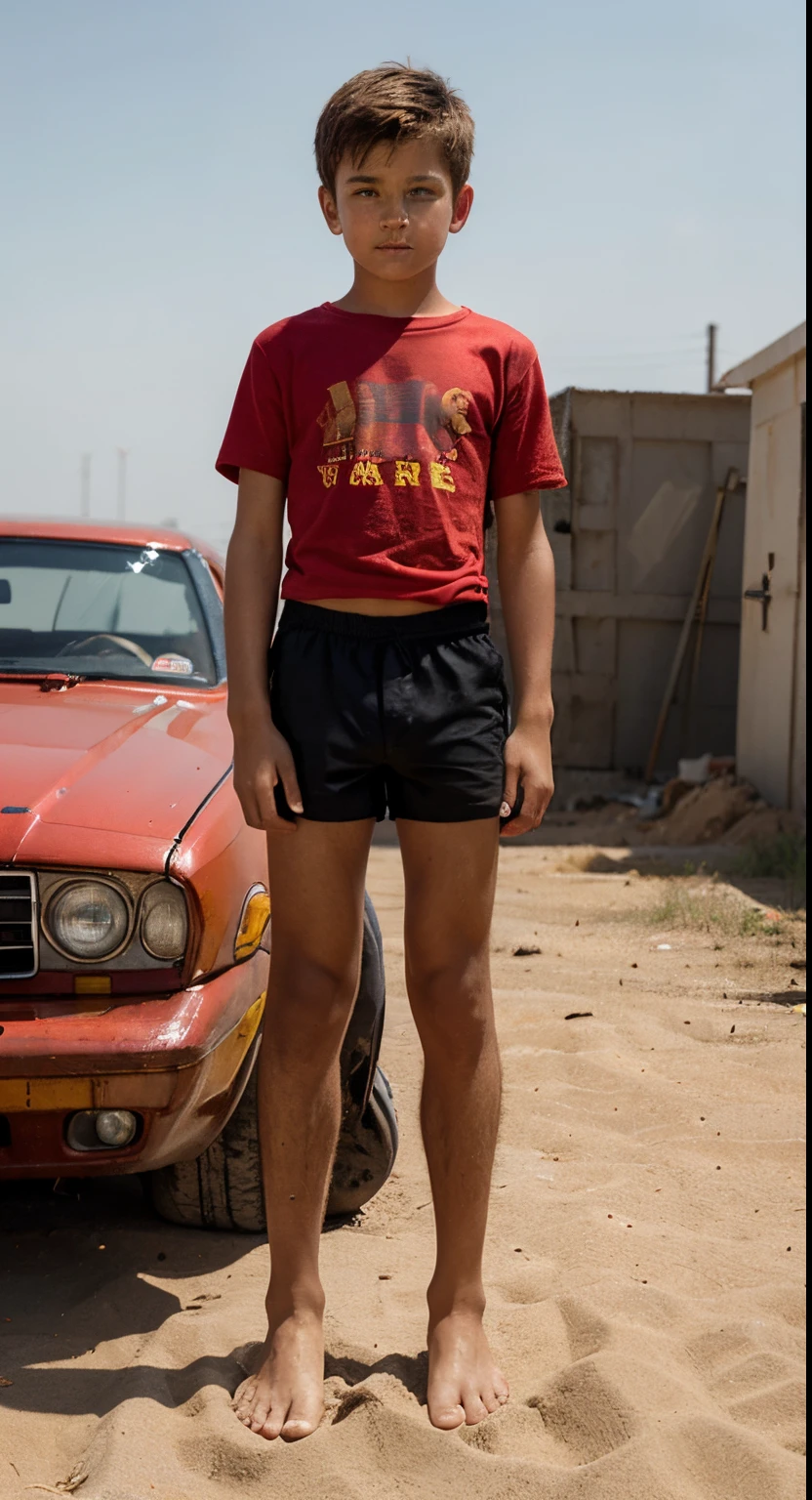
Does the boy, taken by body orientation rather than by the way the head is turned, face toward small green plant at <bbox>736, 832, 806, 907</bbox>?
no

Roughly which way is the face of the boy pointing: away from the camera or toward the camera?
toward the camera

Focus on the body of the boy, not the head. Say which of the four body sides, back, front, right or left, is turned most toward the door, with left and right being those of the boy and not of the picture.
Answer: back

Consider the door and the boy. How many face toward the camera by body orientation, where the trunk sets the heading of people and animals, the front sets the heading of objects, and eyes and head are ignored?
1

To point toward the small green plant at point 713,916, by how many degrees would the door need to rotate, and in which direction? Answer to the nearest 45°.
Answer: approximately 90° to its left

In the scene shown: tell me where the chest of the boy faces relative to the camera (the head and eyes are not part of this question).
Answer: toward the camera

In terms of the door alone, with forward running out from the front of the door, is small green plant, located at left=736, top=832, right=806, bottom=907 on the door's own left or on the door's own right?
on the door's own left

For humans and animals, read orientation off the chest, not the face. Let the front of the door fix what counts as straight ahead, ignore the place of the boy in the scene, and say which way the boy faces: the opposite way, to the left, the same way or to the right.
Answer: to the left

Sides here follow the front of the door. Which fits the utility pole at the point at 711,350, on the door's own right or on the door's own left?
on the door's own right

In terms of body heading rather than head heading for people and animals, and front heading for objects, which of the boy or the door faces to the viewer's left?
the door

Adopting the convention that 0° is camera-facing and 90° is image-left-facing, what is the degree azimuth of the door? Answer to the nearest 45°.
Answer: approximately 90°
